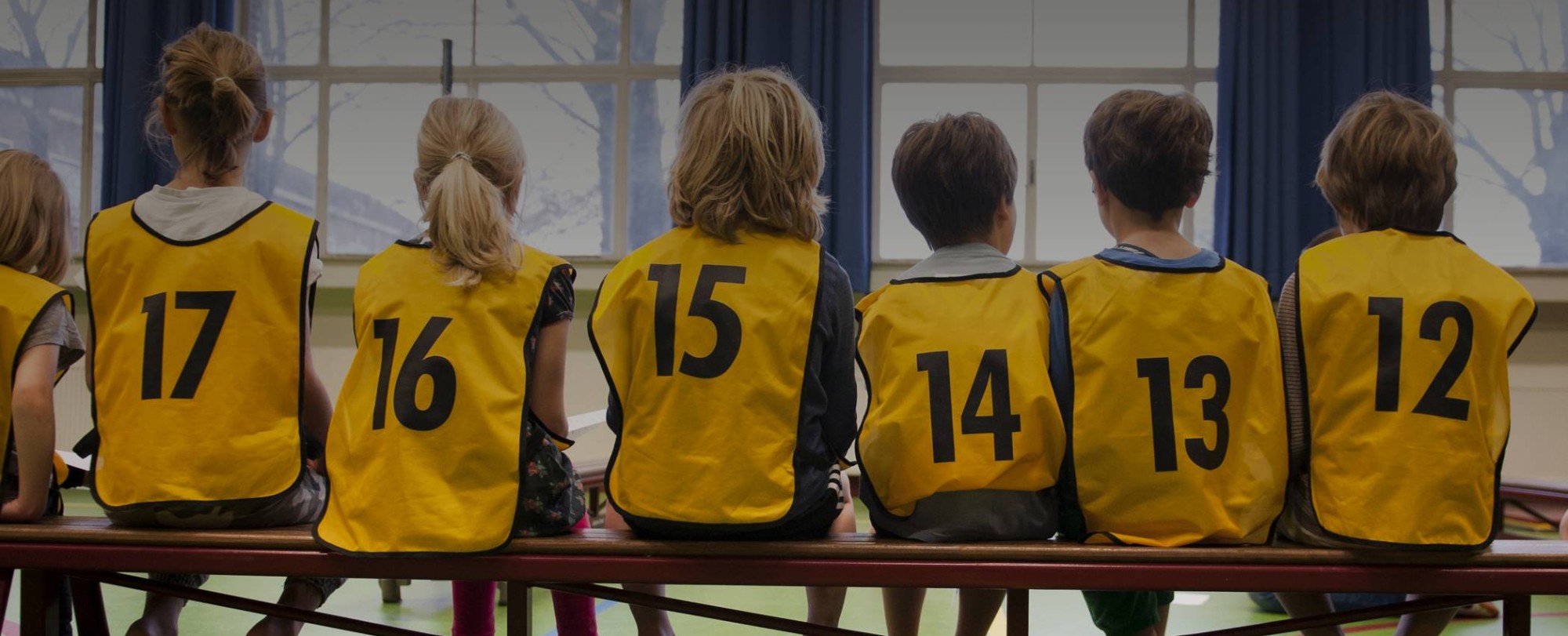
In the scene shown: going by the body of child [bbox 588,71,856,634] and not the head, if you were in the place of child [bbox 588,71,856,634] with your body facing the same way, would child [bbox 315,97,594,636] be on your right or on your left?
on your left

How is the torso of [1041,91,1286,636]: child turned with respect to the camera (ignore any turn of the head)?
away from the camera

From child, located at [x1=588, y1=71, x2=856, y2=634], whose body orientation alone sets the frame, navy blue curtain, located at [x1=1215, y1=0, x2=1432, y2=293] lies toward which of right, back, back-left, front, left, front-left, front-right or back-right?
front-right

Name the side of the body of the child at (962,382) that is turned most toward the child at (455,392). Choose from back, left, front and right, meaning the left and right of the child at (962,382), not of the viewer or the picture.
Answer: left

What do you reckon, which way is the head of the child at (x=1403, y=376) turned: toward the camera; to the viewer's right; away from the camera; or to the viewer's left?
away from the camera

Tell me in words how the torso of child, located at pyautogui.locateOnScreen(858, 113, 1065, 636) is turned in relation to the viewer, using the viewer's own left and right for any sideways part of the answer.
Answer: facing away from the viewer

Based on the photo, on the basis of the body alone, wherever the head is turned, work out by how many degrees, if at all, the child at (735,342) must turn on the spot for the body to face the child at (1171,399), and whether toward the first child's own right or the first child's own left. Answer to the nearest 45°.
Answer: approximately 90° to the first child's own right

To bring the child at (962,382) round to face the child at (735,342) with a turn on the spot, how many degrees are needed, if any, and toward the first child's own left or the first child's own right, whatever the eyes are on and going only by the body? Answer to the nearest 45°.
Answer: approximately 90° to the first child's own left

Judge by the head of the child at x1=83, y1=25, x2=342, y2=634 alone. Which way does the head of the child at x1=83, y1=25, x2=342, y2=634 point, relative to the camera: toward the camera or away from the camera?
away from the camera

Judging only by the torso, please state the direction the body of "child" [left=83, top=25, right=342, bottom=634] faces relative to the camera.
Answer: away from the camera

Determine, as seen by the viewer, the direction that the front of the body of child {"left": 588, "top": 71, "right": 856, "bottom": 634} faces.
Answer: away from the camera

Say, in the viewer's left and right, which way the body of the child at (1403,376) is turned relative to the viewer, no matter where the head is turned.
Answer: facing away from the viewer
